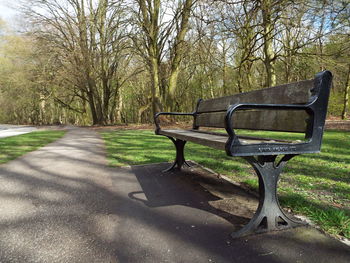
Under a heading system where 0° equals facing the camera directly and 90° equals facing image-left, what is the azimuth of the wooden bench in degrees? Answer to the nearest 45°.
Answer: approximately 45°
